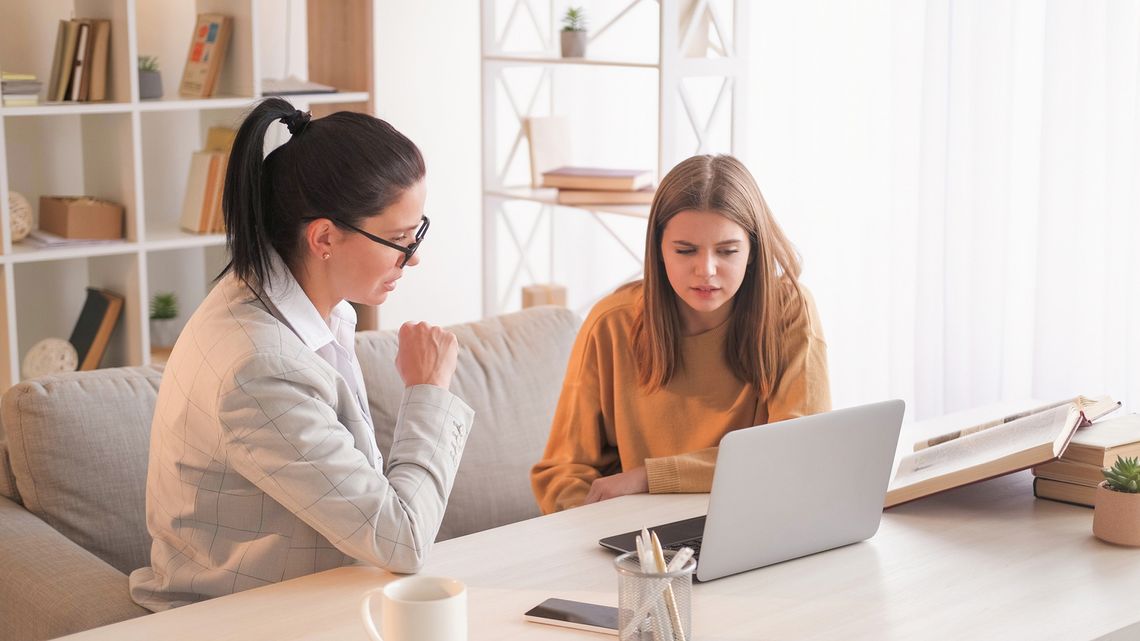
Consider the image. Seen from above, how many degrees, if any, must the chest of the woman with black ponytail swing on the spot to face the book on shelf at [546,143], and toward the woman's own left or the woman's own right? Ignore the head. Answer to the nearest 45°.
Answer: approximately 90° to the woman's own left

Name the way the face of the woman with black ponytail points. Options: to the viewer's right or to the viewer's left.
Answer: to the viewer's right

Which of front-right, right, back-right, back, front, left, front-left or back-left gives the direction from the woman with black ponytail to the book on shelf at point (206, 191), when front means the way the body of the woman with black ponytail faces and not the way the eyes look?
left

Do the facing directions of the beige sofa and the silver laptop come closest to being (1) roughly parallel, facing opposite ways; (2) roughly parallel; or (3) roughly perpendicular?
roughly parallel, facing opposite ways

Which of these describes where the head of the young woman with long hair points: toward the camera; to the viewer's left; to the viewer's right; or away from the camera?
toward the camera

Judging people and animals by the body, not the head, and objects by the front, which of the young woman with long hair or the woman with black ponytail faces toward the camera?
the young woman with long hair

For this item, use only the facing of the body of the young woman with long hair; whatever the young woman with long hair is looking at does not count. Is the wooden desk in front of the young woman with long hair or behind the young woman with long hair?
in front

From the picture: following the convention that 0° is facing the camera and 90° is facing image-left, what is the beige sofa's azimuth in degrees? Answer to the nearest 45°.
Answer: approximately 315°

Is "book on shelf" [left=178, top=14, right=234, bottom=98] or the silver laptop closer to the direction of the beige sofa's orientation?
the silver laptop

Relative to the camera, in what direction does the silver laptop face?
facing away from the viewer and to the left of the viewer

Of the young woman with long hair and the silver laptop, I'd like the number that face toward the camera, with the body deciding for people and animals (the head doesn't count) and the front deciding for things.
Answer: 1

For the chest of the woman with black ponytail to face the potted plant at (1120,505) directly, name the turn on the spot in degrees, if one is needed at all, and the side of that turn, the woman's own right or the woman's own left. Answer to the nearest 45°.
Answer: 0° — they already face it

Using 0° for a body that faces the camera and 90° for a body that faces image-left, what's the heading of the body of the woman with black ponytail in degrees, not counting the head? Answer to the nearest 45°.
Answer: approximately 270°

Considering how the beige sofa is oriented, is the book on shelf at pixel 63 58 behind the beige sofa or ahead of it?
behind

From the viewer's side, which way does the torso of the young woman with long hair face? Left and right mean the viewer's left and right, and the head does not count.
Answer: facing the viewer
